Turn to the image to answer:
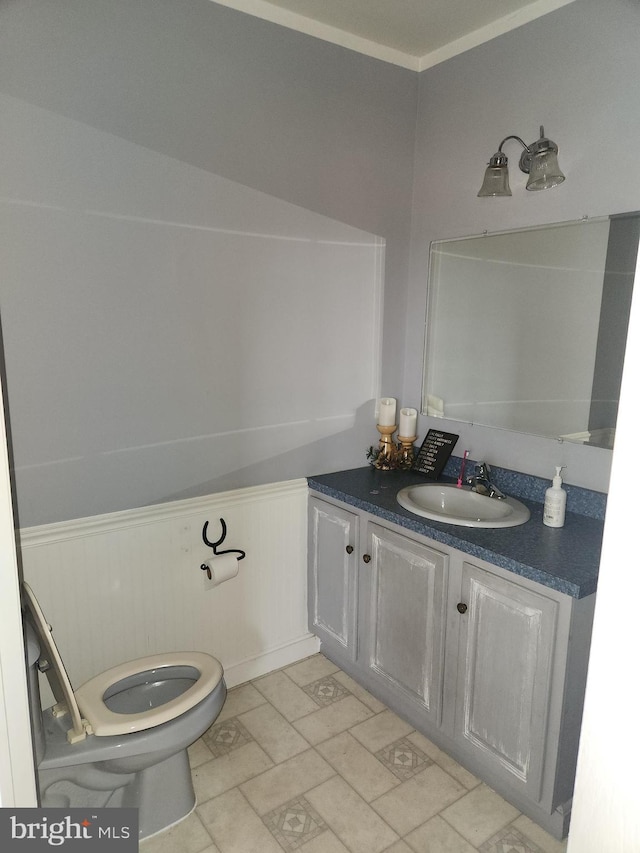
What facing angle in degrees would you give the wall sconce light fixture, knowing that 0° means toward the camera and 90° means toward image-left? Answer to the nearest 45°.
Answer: approximately 45°

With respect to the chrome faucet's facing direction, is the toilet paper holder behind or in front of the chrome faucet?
in front

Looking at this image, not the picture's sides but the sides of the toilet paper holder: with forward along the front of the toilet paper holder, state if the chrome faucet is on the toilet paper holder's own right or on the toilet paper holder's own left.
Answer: on the toilet paper holder's own left

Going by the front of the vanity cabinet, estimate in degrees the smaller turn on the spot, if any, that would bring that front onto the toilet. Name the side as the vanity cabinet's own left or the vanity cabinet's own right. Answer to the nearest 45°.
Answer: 0° — it already faces it

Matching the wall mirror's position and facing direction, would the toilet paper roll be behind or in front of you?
in front

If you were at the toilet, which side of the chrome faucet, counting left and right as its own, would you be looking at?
front

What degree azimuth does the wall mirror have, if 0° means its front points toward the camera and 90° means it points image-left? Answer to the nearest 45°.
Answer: approximately 45°

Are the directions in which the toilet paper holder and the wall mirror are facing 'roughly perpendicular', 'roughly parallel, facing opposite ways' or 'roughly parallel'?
roughly perpendicular

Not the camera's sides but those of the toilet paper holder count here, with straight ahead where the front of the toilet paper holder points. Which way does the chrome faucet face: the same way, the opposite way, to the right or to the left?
to the right
